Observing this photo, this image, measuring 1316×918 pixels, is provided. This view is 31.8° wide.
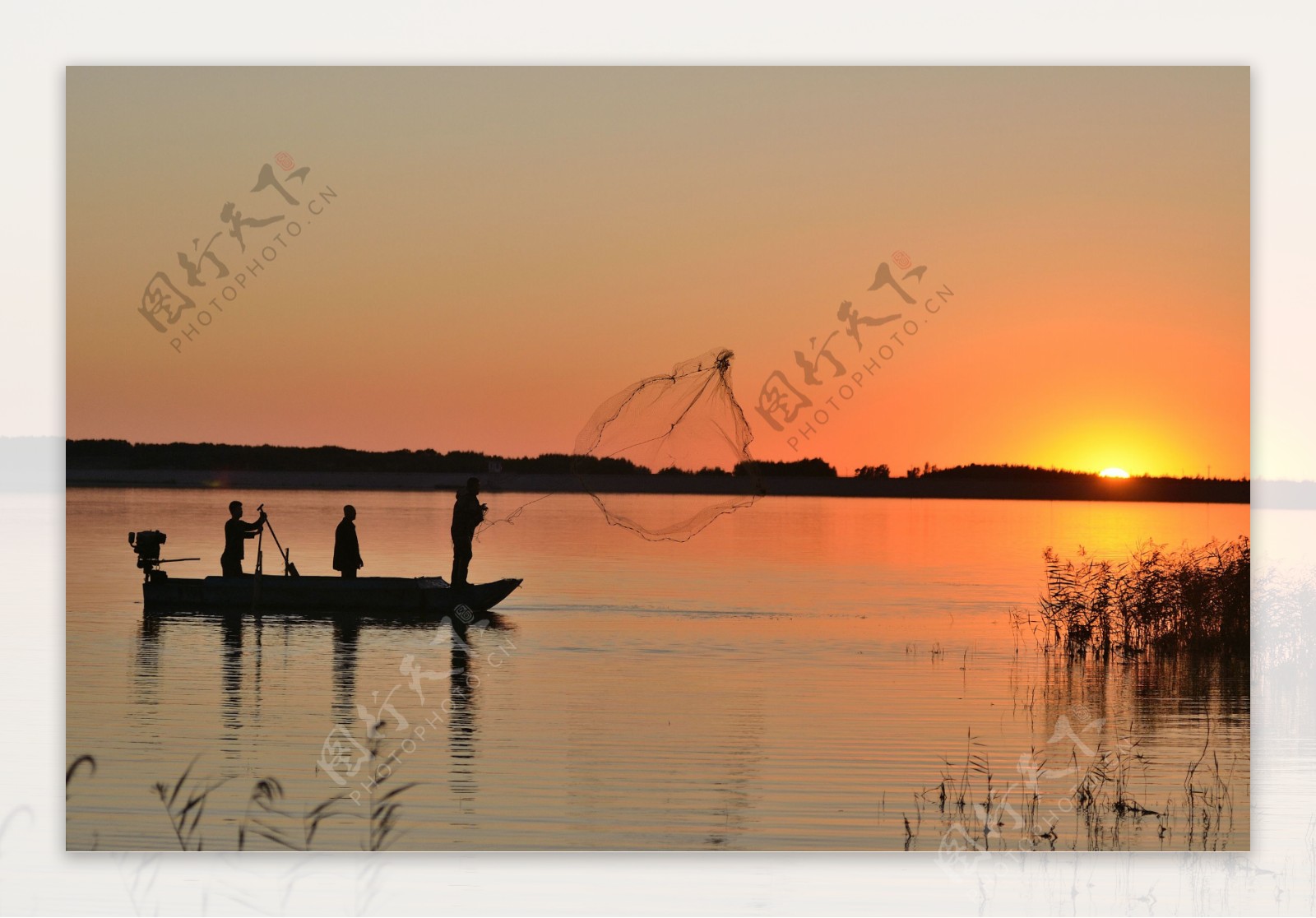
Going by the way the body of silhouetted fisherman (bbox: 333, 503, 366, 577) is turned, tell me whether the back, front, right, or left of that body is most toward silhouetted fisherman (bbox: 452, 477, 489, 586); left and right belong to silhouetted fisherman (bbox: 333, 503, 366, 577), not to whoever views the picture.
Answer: front

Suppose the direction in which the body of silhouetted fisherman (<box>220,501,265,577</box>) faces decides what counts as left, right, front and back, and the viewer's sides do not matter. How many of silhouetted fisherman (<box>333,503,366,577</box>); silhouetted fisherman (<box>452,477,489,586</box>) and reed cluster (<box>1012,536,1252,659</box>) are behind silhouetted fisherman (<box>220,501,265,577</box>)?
0

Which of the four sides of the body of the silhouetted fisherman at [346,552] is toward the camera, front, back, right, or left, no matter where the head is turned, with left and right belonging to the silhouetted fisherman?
right

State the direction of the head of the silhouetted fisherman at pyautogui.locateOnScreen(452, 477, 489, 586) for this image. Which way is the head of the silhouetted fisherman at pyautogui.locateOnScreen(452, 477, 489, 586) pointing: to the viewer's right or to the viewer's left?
to the viewer's right

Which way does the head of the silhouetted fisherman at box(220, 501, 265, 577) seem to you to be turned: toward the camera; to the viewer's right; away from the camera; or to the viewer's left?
to the viewer's right

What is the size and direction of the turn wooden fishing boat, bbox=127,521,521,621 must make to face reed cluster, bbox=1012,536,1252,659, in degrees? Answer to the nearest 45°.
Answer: approximately 45° to its right

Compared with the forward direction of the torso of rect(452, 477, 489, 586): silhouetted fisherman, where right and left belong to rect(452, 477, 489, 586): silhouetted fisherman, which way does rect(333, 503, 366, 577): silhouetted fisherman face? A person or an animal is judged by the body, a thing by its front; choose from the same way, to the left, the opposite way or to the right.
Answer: the same way

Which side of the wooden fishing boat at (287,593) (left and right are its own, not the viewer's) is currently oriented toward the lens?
right

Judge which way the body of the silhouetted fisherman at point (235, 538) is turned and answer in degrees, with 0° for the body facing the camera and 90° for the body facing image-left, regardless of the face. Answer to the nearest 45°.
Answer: approximately 270°

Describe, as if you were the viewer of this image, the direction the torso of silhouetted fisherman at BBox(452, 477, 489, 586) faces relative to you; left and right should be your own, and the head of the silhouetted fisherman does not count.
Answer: facing to the right of the viewer

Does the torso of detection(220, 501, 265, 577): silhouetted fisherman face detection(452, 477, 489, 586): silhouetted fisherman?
yes

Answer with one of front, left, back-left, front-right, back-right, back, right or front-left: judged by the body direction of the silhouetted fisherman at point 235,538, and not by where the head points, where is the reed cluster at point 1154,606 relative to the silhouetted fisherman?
front-right

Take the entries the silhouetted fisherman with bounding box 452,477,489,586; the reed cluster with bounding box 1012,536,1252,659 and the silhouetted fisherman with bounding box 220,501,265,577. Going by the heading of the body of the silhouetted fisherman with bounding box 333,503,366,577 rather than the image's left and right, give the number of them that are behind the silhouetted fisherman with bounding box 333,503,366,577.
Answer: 1
